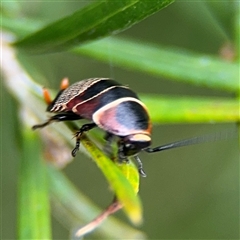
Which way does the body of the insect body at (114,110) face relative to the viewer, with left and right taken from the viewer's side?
facing the viewer and to the right of the viewer
